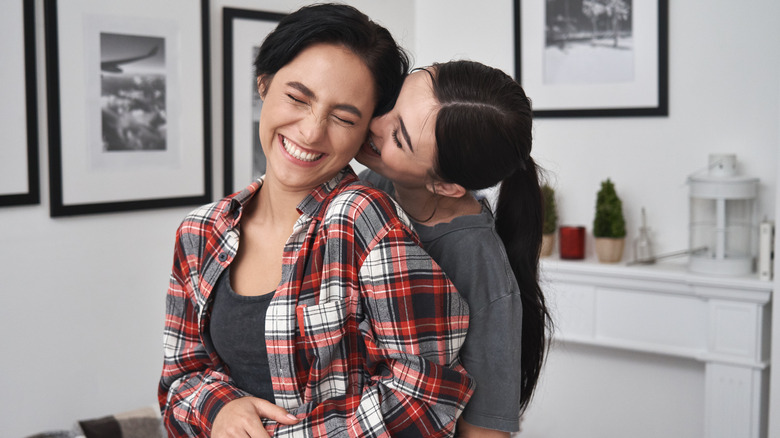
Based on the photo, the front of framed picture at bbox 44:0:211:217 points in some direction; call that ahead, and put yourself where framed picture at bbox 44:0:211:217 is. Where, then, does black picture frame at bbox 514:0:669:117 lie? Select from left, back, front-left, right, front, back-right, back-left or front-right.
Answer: front-left

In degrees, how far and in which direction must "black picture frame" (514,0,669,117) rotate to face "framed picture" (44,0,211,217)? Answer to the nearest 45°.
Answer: approximately 45° to its right

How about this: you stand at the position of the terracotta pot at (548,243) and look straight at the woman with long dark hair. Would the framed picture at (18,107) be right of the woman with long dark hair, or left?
right

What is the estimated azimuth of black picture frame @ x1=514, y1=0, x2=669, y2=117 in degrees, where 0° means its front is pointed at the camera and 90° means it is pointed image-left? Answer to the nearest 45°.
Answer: approximately 0°

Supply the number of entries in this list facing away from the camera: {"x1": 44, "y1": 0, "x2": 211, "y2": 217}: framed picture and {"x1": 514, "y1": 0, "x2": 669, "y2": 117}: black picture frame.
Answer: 0

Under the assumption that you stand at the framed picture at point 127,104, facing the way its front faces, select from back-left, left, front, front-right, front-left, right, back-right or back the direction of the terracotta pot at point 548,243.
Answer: front-left

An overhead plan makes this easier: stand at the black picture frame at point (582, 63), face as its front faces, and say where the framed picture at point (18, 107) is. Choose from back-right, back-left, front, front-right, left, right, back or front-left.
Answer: front-right

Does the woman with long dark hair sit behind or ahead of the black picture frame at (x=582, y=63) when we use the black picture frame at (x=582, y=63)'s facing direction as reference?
ahead
